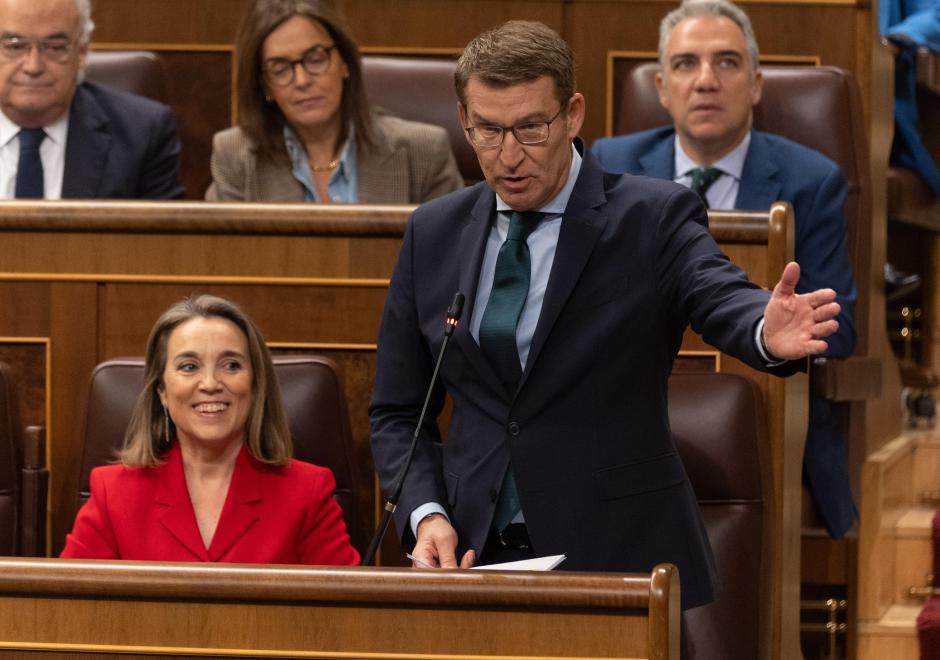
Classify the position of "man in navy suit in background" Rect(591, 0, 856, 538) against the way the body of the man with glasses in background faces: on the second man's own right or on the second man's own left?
on the second man's own left

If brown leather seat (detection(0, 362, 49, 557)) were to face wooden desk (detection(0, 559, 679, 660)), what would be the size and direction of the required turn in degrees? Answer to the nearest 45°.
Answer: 0° — it already faces it
